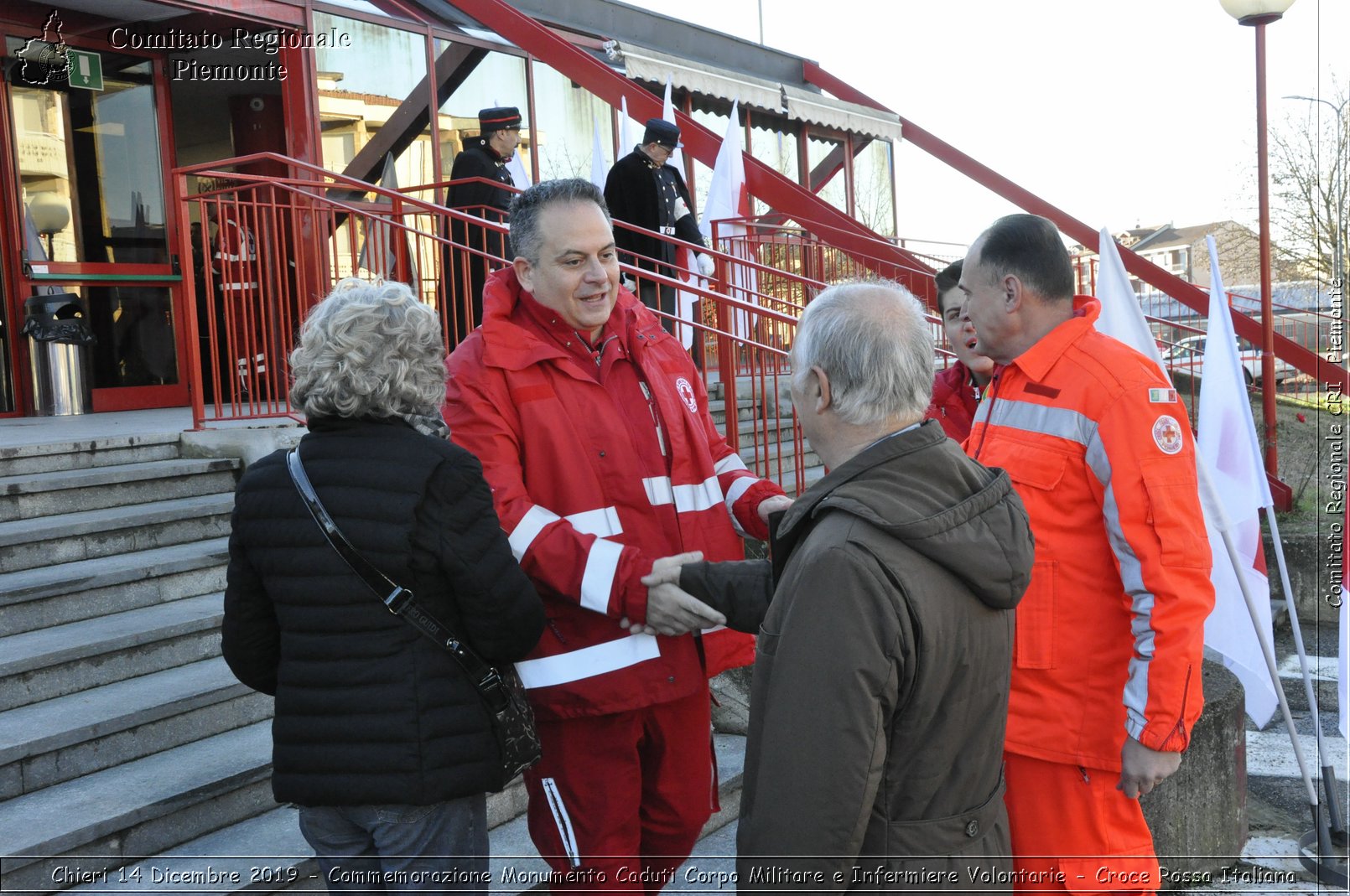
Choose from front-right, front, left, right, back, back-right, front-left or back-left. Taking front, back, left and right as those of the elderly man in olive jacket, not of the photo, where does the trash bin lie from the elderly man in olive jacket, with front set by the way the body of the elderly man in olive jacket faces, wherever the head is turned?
front

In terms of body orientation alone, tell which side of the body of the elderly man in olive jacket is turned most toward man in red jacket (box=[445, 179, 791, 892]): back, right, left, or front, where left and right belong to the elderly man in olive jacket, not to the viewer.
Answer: front

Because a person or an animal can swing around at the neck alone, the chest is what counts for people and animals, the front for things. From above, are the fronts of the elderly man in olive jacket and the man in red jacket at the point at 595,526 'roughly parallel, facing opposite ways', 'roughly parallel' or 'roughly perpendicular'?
roughly parallel, facing opposite ways

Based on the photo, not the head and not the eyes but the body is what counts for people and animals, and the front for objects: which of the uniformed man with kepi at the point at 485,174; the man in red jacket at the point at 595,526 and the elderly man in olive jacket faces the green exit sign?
the elderly man in olive jacket

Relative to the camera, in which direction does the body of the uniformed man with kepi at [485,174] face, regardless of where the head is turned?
to the viewer's right

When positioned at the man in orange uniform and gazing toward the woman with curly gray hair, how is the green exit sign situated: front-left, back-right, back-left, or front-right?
front-right

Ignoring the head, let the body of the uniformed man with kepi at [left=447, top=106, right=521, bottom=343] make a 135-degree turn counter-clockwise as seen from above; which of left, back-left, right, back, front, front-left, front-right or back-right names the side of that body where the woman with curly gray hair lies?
back-left

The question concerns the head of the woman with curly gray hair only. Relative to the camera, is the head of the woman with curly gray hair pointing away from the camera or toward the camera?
away from the camera

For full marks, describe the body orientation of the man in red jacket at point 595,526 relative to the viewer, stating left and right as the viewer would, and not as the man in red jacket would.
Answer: facing the viewer and to the right of the viewer

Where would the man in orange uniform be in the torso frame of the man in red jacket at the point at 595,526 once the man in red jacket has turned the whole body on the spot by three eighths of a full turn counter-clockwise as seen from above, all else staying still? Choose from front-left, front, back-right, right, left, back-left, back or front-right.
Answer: right

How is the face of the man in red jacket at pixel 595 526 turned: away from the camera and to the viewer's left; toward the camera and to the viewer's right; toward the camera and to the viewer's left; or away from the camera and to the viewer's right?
toward the camera and to the viewer's right

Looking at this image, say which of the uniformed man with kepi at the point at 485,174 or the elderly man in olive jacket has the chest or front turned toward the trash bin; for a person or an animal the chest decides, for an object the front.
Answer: the elderly man in olive jacket

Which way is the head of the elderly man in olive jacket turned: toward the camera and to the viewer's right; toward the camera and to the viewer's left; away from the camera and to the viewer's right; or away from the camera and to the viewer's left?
away from the camera and to the viewer's left

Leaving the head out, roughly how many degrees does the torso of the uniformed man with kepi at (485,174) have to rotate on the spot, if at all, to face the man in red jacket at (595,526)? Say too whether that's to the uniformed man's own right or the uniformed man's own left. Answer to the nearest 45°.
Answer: approximately 90° to the uniformed man's own right

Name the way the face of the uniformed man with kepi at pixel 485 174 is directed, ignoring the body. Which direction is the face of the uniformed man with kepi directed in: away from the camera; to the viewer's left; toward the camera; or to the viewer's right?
to the viewer's right
